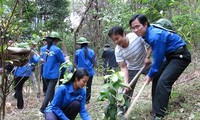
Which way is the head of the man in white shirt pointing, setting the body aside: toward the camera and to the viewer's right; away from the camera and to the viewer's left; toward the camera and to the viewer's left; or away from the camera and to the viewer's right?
toward the camera and to the viewer's left

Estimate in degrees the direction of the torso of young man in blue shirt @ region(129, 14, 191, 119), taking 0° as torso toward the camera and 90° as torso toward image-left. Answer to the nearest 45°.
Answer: approximately 90°

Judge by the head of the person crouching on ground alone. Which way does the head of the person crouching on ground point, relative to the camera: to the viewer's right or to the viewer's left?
to the viewer's right

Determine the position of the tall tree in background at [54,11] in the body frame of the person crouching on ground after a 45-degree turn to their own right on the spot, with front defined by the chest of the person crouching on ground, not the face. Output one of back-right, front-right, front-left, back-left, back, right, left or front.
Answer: back

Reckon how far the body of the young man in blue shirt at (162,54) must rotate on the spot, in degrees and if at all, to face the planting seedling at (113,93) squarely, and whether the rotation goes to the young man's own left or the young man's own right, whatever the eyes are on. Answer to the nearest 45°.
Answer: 0° — they already face it

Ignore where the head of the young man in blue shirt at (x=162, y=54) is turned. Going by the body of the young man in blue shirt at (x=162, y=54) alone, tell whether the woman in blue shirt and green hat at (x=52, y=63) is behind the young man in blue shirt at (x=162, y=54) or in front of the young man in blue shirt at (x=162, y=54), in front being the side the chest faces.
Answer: in front

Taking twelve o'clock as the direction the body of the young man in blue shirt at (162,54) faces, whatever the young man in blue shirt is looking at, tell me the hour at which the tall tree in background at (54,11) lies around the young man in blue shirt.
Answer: The tall tree in background is roughly at 2 o'clock from the young man in blue shirt.

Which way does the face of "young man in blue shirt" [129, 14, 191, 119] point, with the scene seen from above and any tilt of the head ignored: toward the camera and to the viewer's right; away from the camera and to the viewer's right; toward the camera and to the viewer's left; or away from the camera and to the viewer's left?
toward the camera and to the viewer's left

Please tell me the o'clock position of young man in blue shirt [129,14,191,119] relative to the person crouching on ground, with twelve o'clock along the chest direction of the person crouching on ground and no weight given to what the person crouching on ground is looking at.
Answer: The young man in blue shirt is roughly at 11 o'clock from the person crouching on ground.

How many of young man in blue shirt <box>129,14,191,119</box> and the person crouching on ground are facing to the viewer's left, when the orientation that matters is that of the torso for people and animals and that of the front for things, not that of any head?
1

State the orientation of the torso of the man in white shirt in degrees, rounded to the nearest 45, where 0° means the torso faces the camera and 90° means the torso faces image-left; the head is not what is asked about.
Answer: approximately 45°

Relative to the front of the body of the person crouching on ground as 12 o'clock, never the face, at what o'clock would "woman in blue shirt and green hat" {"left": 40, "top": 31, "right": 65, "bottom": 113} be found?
The woman in blue shirt and green hat is roughly at 7 o'clock from the person crouching on ground.

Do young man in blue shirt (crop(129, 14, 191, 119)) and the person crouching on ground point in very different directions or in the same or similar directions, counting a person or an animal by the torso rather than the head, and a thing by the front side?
very different directions

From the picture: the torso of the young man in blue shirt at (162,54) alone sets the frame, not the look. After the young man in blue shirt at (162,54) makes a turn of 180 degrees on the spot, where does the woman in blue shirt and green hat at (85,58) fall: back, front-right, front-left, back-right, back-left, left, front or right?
back-left

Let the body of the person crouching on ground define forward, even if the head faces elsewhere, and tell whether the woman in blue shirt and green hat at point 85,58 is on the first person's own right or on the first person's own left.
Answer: on the first person's own left
